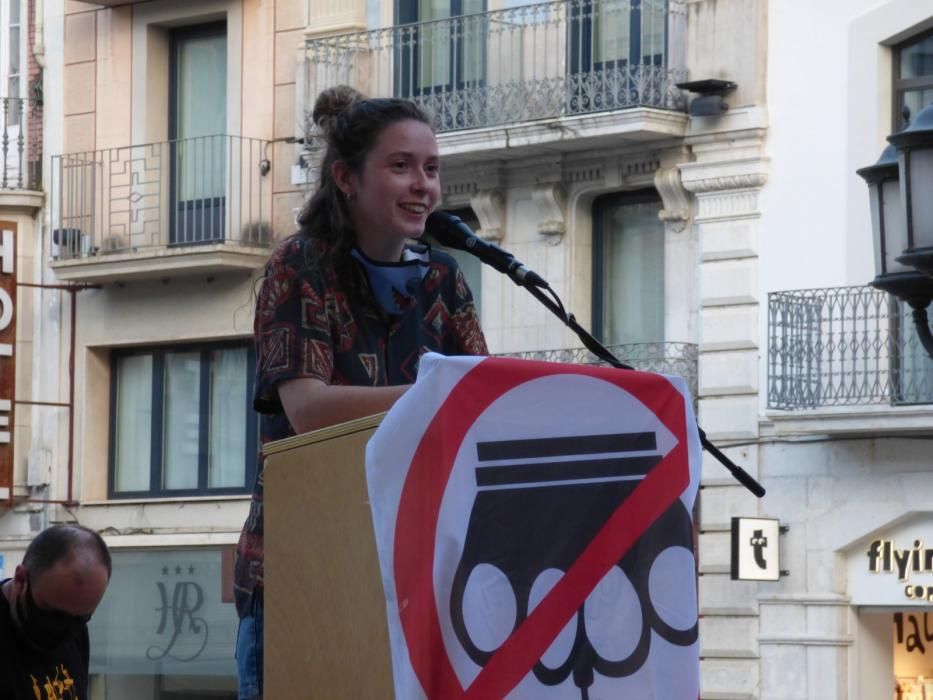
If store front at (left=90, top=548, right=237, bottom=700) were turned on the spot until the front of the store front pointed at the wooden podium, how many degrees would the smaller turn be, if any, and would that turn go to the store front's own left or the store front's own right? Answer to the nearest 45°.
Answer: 0° — it already faces it

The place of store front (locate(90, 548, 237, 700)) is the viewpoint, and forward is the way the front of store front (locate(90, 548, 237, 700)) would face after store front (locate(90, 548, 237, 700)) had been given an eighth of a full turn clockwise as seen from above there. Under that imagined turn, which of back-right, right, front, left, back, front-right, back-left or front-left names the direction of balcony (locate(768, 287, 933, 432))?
left

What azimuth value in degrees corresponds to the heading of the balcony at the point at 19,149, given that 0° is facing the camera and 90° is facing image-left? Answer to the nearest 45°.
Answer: approximately 0°

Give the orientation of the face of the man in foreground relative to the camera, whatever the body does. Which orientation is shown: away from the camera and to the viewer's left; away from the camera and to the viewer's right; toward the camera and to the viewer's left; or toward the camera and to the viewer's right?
toward the camera and to the viewer's right
